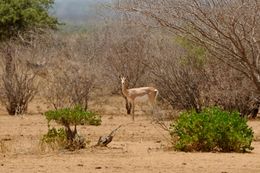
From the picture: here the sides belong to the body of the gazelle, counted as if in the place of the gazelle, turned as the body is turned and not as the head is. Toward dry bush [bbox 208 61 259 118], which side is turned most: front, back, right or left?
back

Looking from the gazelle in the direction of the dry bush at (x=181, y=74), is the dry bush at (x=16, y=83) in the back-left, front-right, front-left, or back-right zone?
back-left

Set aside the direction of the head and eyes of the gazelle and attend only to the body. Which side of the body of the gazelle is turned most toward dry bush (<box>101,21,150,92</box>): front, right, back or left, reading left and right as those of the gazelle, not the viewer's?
right

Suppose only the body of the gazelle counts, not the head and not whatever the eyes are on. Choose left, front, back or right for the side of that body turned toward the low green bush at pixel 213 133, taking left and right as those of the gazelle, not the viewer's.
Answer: left

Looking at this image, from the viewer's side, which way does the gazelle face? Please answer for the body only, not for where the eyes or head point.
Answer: to the viewer's left
